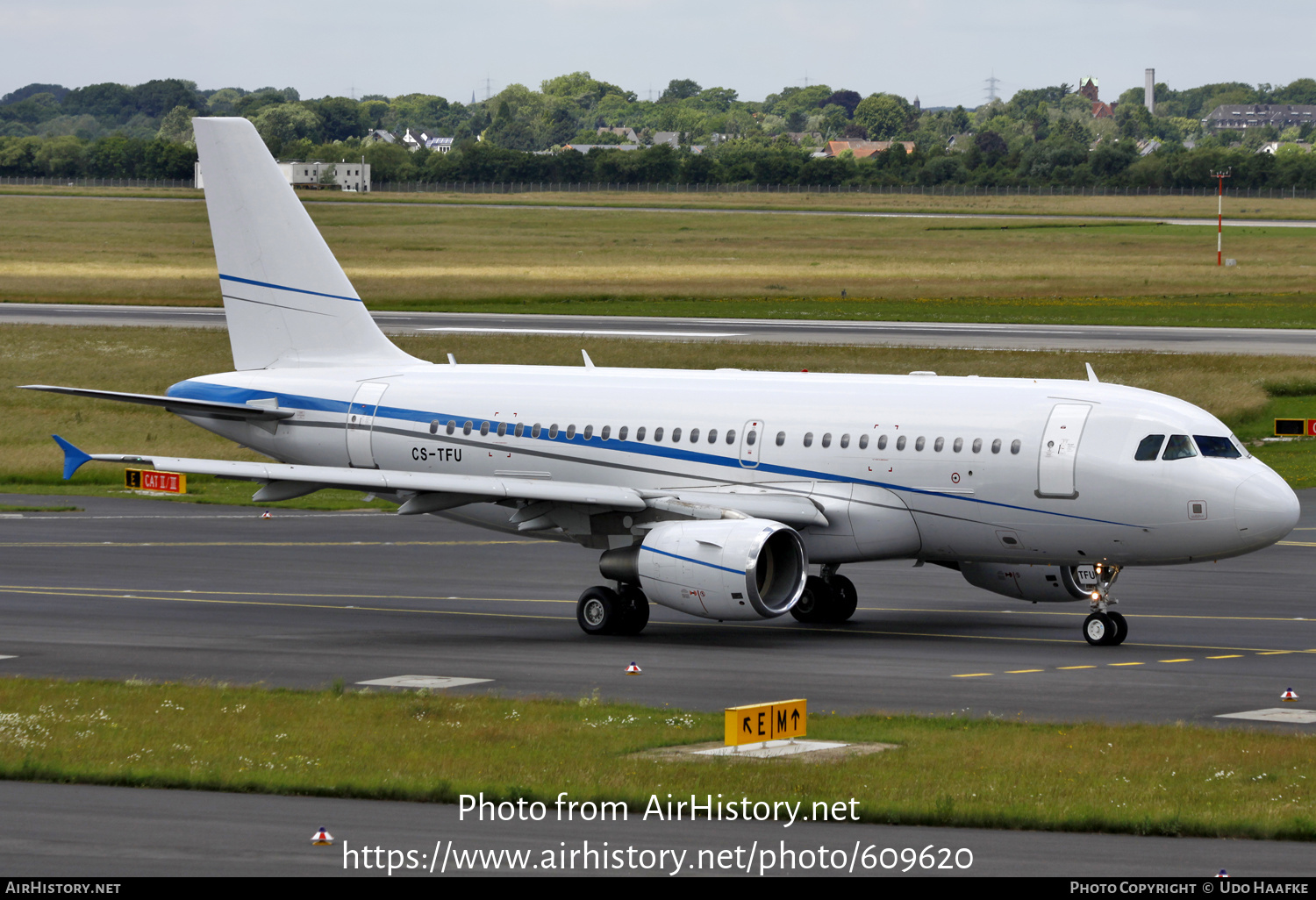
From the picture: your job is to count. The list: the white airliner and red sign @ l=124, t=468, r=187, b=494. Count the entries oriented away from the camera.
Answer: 0

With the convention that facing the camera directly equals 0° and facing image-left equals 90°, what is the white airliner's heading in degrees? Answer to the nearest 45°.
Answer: approximately 315°

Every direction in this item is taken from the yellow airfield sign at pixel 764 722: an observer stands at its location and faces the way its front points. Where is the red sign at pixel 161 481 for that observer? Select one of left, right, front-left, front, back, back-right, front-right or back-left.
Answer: back

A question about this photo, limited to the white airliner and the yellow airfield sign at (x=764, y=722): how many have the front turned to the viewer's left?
0

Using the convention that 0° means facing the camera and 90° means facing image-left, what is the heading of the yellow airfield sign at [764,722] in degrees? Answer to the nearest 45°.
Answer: approximately 315°

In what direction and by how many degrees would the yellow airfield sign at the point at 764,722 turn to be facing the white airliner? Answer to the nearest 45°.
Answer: approximately 135° to its left

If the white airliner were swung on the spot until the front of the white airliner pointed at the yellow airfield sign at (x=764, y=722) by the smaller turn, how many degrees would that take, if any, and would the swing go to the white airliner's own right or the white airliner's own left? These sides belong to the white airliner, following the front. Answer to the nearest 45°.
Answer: approximately 45° to the white airliner's own right

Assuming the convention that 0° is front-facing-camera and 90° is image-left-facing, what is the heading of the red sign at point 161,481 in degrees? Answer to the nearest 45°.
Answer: approximately 45°

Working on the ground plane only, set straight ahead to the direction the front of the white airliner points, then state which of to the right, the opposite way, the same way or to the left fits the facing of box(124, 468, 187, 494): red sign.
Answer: to the right
